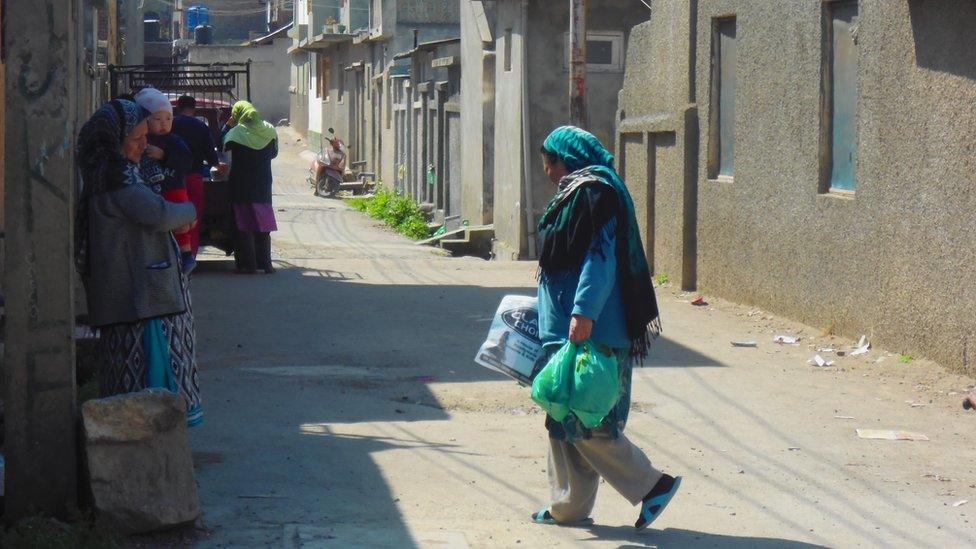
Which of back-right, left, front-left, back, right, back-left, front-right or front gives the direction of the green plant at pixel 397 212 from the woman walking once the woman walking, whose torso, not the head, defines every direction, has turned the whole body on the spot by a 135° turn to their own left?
back-left

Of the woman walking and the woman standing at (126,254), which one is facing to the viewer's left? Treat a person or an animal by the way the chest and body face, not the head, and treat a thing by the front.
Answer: the woman walking

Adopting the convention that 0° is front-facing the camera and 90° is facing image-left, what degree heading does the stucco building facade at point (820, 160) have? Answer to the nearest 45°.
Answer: approximately 45°

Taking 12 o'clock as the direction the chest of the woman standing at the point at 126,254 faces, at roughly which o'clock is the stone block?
The stone block is roughly at 3 o'clock from the woman standing.

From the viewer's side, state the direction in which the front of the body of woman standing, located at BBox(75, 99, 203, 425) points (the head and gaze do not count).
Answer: to the viewer's right

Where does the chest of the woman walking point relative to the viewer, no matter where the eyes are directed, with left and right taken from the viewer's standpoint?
facing to the left of the viewer

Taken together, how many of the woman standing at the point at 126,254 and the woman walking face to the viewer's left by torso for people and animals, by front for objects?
1

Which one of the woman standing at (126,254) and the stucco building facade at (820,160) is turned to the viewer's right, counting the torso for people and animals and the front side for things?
the woman standing

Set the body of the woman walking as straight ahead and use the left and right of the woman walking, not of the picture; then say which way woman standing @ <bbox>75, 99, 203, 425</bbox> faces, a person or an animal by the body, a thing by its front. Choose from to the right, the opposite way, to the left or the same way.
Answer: the opposite way

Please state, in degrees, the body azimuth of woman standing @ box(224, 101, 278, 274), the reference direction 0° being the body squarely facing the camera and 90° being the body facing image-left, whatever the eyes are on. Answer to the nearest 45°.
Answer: approximately 135°

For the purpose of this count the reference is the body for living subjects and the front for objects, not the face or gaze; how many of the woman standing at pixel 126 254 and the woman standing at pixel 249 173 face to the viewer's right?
1

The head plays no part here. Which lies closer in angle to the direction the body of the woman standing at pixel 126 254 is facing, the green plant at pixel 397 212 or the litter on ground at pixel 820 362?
the litter on ground
